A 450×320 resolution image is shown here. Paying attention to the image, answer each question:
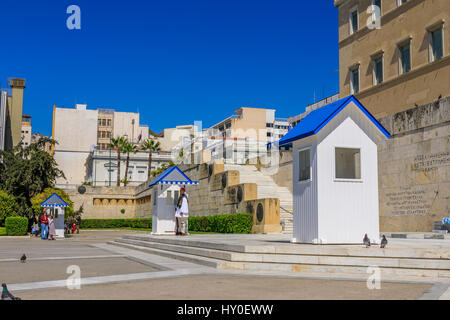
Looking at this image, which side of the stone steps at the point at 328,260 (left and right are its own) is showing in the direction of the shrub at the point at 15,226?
right

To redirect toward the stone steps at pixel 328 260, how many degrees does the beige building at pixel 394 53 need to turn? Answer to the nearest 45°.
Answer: approximately 45° to its left

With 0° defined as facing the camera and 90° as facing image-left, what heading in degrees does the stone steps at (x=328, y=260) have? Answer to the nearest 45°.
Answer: approximately 45°

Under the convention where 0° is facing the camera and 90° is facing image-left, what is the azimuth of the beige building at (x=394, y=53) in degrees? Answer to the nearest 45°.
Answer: approximately 45°
